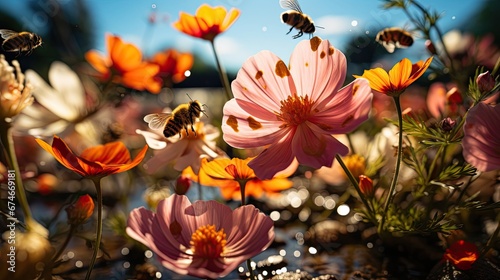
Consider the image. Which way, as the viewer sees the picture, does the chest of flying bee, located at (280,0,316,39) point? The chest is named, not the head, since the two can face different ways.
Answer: to the viewer's right

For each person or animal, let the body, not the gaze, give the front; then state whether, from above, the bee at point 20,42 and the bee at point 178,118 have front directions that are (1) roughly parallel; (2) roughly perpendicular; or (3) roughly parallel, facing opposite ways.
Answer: roughly parallel

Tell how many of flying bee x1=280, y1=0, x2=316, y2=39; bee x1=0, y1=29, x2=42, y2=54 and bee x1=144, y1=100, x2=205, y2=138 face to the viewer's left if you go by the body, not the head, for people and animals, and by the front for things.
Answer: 0

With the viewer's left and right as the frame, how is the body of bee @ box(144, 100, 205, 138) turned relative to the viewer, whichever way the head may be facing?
facing to the right of the viewer

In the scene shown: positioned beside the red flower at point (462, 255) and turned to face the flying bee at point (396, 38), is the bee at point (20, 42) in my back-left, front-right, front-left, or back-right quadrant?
front-left

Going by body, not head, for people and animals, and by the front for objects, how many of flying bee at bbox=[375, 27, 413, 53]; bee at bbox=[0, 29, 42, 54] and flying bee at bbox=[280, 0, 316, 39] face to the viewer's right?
2

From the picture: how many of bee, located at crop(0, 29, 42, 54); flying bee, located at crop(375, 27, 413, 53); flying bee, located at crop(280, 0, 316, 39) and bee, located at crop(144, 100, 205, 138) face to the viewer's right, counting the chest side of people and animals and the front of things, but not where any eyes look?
3

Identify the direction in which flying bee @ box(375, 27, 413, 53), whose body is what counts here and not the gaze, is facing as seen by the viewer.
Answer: to the viewer's left

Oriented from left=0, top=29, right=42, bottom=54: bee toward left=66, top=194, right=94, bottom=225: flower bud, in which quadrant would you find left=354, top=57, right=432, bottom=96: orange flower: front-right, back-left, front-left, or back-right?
front-left

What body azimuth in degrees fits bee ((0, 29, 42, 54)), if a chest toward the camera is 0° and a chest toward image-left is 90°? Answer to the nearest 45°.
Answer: approximately 270°
